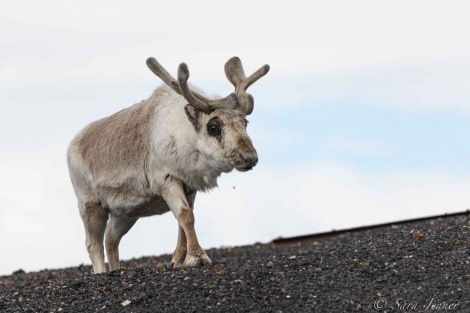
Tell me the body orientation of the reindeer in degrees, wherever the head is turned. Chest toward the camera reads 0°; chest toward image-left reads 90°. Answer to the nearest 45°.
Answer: approximately 315°
